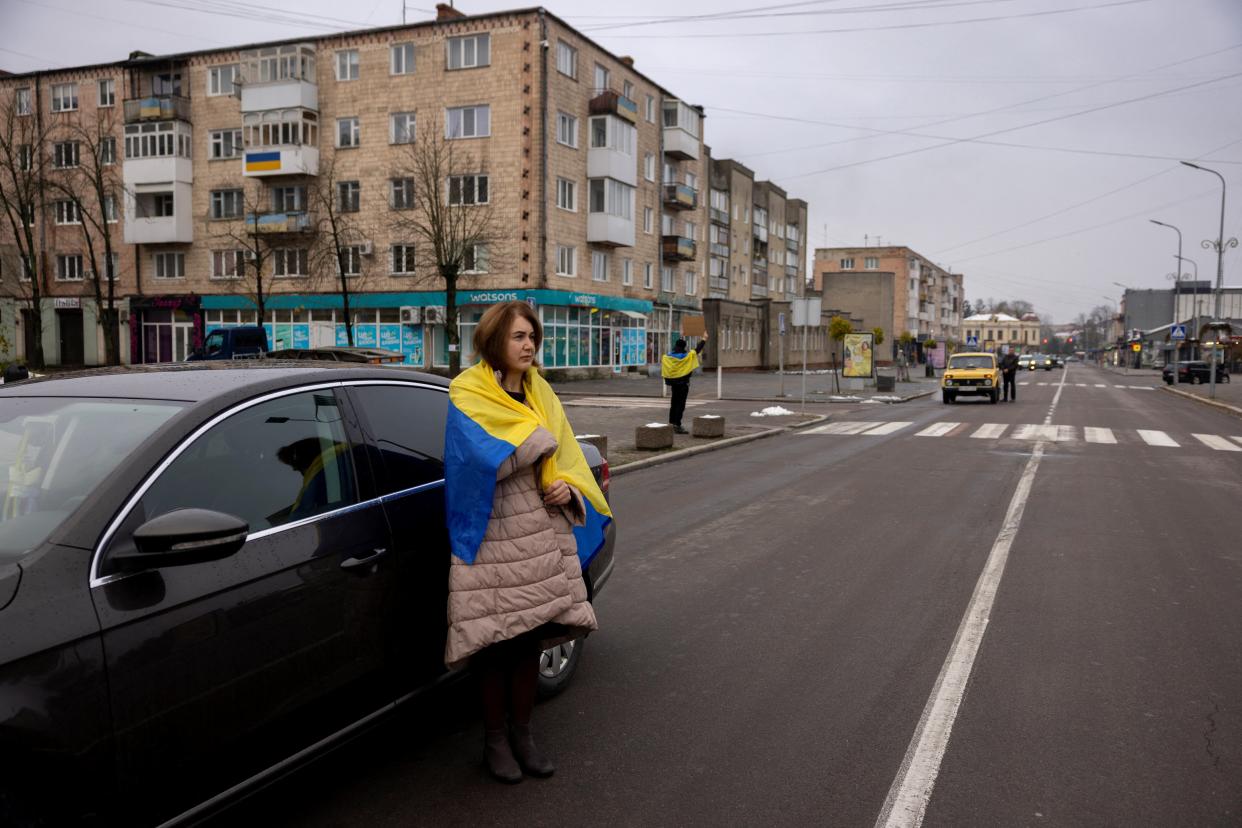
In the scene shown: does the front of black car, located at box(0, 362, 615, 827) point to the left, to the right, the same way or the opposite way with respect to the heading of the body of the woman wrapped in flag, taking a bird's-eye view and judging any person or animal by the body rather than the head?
to the right

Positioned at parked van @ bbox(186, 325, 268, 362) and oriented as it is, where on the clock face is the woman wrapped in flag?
The woman wrapped in flag is roughly at 9 o'clock from the parked van.

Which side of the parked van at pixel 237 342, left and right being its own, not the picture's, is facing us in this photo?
left

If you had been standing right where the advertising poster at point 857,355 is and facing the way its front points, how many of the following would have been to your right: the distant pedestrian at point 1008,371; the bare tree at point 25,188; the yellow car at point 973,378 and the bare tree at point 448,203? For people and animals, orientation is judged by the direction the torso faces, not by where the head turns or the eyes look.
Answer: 2

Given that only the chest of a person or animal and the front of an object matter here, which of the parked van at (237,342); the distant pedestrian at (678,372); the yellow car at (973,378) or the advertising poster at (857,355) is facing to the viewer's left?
the parked van

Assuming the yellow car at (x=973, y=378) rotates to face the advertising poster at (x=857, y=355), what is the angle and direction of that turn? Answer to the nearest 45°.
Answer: approximately 135° to its right

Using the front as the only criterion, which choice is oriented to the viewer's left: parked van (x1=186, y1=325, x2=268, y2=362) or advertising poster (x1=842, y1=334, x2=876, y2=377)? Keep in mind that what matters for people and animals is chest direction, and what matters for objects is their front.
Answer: the parked van

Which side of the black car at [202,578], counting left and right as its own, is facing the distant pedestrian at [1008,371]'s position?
back

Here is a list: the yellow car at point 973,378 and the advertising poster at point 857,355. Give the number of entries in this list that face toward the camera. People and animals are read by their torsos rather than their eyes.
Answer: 2

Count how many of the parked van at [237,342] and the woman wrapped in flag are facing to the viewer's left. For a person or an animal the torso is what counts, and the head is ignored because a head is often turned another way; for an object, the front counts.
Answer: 1

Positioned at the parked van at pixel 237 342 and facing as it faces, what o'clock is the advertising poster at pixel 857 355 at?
The advertising poster is roughly at 6 o'clock from the parked van.

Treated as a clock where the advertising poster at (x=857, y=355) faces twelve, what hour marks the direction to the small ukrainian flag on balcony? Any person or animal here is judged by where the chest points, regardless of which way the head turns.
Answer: The small ukrainian flag on balcony is roughly at 3 o'clock from the advertising poster.
